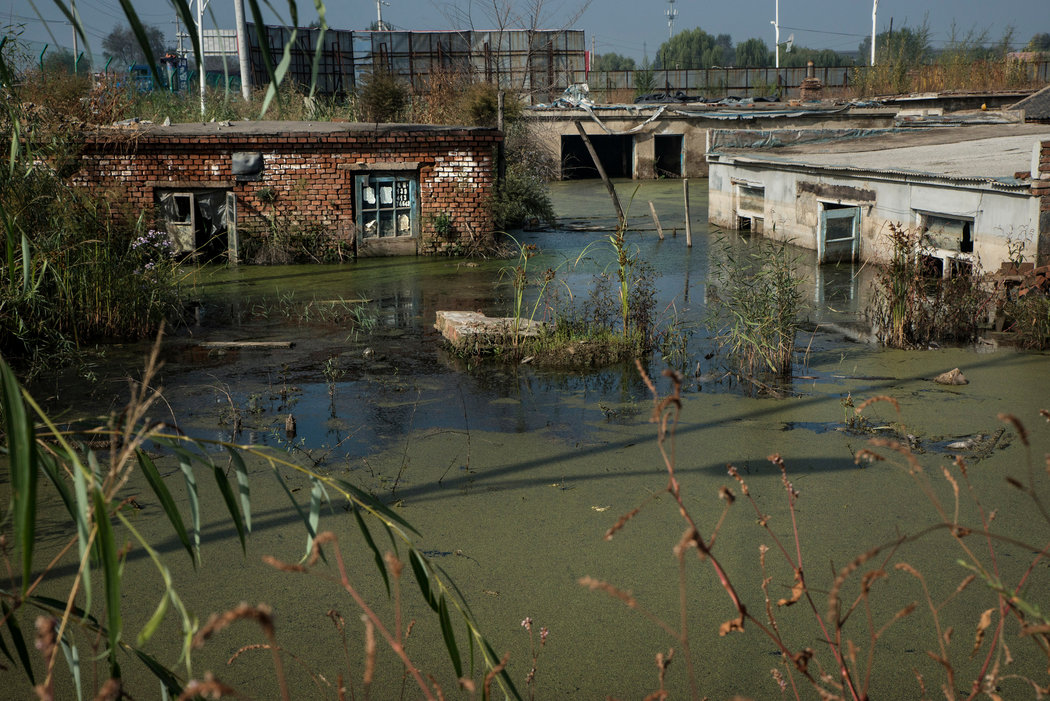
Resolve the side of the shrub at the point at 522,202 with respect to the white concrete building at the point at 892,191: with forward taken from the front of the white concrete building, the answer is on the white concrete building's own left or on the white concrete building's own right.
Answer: on the white concrete building's own right

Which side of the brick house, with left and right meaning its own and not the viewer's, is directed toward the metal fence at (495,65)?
back

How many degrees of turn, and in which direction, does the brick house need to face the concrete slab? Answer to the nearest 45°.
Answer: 0° — it already faces it

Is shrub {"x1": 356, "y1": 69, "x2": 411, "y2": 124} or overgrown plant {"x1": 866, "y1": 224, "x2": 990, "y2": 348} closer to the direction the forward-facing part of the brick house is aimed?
the overgrown plant

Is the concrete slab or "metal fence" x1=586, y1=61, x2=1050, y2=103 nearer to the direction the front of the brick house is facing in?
the concrete slab

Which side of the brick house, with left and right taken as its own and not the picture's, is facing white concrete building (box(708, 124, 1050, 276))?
left

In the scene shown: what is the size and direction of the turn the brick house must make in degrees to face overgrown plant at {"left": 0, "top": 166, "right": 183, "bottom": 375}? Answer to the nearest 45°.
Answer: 0° — it already faces it

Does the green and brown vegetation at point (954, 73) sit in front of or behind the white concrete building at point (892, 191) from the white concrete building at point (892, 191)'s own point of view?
behind

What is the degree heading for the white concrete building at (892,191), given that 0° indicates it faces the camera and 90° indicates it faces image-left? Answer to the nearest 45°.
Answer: approximately 45°

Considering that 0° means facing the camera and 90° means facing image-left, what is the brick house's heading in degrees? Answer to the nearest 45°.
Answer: approximately 0°
